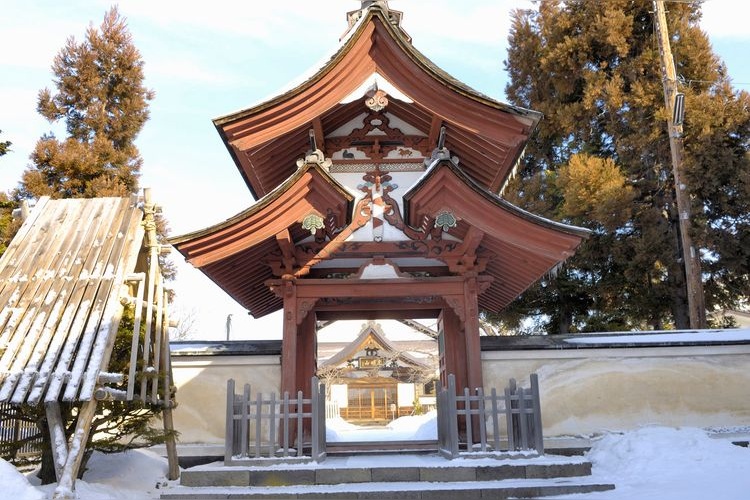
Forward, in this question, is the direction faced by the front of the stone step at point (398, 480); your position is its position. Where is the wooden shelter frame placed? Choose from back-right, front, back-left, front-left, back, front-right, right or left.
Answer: right

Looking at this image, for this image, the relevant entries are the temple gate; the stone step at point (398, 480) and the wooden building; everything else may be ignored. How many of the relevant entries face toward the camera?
3

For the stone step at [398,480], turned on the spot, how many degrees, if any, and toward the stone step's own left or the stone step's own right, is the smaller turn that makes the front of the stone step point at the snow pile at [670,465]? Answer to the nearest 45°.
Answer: approximately 90° to the stone step's own left

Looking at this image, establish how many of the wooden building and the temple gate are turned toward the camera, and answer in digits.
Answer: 2

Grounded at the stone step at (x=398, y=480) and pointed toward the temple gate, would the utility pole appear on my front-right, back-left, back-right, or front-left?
front-right

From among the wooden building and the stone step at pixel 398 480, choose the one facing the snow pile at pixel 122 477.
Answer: the wooden building

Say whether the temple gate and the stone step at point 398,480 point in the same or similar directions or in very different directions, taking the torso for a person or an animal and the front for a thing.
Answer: same or similar directions

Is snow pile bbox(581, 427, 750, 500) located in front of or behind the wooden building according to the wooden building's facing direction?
in front

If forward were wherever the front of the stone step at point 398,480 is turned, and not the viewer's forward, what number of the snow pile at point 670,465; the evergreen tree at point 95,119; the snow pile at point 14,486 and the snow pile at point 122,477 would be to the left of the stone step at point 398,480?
1

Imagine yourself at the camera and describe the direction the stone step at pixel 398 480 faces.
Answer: facing the viewer

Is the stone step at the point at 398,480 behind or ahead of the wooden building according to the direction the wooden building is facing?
ahead

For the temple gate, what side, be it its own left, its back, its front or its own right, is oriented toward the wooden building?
back

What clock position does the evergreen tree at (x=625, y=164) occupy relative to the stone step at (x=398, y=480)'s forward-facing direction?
The evergreen tree is roughly at 7 o'clock from the stone step.
